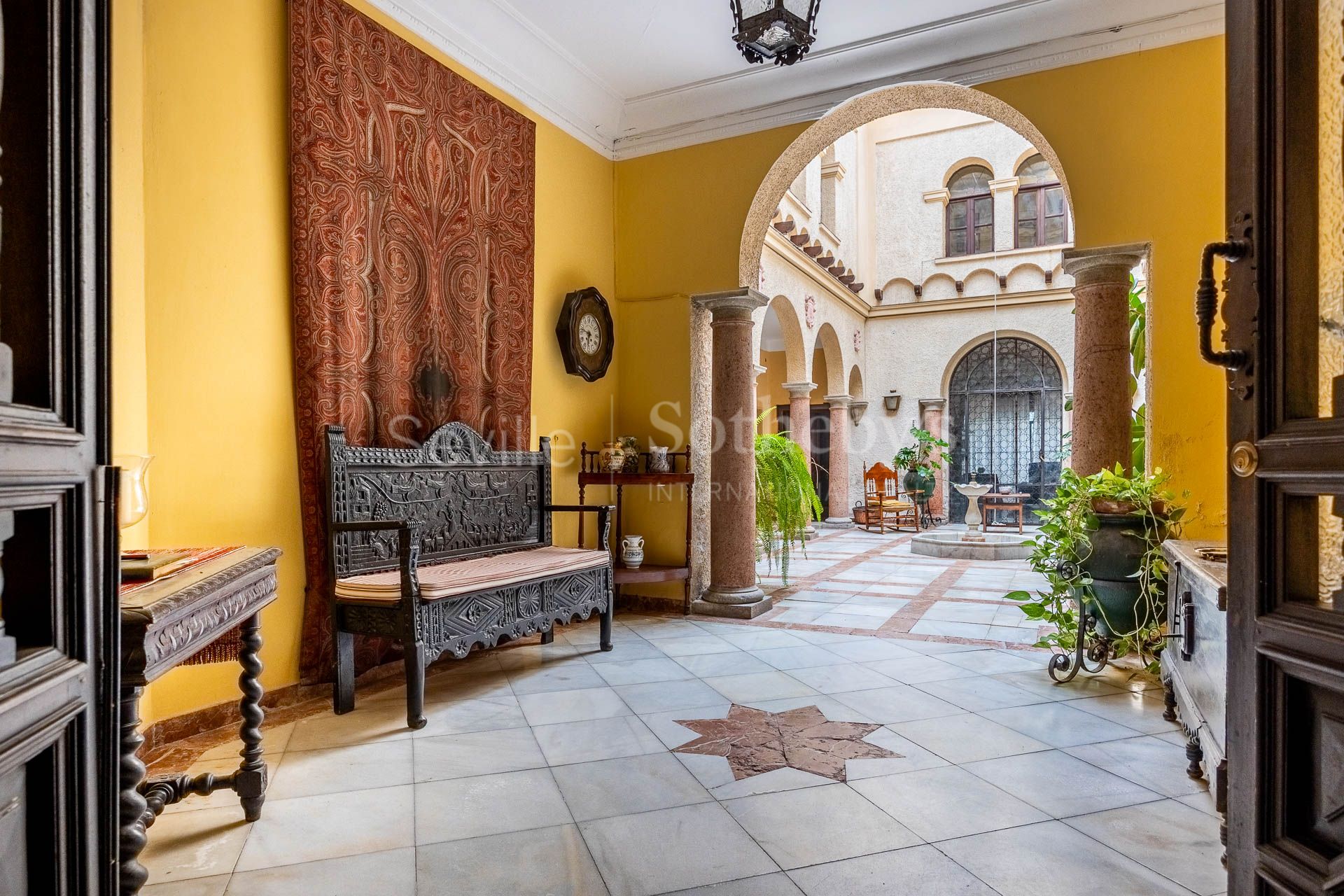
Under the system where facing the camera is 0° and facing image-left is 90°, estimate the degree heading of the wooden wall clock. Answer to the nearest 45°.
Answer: approximately 315°

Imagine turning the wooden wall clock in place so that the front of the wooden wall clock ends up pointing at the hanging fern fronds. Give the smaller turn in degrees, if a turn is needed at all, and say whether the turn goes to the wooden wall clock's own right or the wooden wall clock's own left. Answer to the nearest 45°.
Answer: approximately 45° to the wooden wall clock's own left

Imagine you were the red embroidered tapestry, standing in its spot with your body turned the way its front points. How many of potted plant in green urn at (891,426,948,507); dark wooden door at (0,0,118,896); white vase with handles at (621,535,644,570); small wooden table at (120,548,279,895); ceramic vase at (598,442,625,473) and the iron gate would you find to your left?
4

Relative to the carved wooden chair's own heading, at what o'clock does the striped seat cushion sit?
The striped seat cushion is roughly at 2 o'clock from the carved wooden chair.

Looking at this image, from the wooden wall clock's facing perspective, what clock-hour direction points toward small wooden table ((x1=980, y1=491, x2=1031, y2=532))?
The small wooden table is roughly at 9 o'clock from the wooden wall clock.

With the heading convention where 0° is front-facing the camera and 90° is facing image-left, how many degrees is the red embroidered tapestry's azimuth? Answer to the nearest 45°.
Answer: approximately 315°

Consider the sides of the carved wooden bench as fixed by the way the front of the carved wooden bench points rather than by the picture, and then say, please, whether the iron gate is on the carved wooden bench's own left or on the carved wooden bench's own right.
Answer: on the carved wooden bench's own left

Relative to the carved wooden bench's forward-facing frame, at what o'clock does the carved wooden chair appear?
The carved wooden chair is roughly at 9 o'clock from the carved wooden bench.

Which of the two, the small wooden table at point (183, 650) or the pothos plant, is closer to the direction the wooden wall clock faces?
the pothos plant

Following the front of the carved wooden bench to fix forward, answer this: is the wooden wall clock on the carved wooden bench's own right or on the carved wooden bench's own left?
on the carved wooden bench's own left

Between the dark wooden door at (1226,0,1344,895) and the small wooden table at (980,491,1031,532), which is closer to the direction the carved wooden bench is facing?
the dark wooden door
